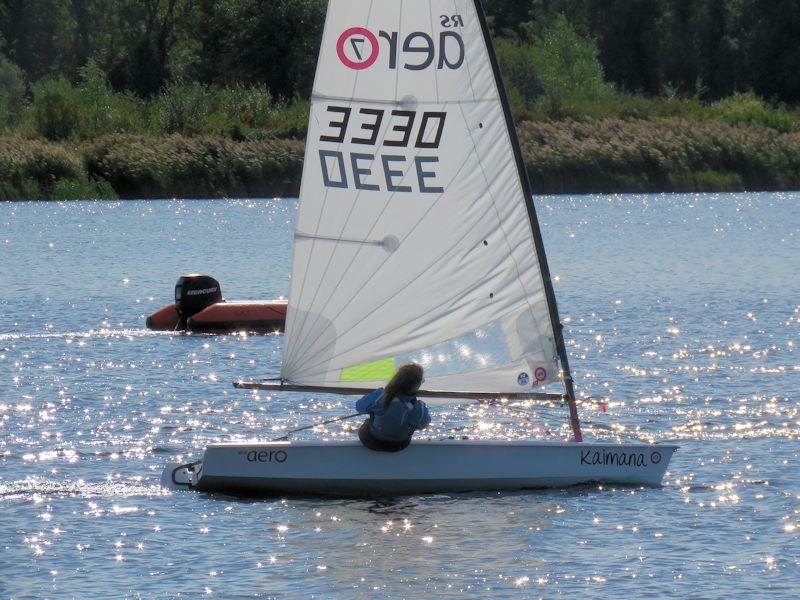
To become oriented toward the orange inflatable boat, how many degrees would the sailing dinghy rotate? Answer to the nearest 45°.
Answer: approximately 90° to its left

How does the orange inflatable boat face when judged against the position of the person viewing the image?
facing away from the viewer and to the right of the viewer

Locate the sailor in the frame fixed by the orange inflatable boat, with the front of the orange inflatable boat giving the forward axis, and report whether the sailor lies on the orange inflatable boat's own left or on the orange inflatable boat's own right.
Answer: on the orange inflatable boat's own right

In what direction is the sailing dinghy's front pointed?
to the viewer's right
